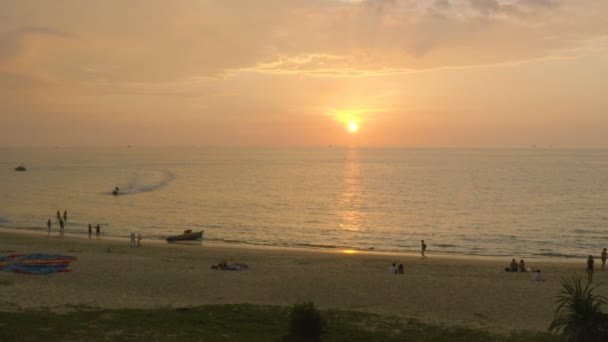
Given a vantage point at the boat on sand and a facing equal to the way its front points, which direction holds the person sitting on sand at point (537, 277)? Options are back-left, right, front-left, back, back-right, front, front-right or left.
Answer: front-right

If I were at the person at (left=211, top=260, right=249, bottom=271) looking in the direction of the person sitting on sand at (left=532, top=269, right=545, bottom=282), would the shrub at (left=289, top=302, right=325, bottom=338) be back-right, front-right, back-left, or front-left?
front-right

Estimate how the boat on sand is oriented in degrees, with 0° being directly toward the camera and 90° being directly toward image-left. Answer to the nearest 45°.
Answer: approximately 270°

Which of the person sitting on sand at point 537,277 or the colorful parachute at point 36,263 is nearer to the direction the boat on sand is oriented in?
the person sitting on sand

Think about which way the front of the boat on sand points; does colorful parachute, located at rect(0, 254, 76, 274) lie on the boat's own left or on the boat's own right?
on the boat's own right

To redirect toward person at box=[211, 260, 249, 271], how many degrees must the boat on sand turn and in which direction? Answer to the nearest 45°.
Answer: approximately 90° to its right

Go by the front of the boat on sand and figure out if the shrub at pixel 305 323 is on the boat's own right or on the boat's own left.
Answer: on the boat's own right

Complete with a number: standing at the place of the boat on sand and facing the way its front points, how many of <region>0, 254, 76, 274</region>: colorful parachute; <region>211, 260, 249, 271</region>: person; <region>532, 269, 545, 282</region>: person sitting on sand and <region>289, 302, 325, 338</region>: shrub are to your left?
0

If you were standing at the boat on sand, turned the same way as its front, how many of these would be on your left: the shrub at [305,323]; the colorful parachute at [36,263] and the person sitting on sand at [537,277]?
0
